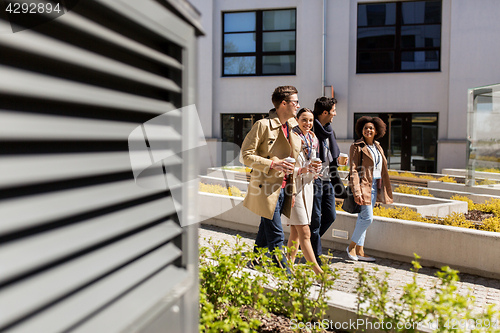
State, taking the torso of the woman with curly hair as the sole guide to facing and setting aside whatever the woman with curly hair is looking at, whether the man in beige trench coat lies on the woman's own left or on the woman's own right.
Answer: on the woman's own right

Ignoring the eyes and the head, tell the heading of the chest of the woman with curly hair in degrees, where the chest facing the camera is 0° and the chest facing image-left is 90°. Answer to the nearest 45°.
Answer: approximately 315°

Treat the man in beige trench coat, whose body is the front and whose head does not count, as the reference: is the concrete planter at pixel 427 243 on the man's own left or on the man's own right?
on the man's own left

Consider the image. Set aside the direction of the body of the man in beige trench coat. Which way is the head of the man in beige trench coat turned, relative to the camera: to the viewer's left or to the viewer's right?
to the viewer's right

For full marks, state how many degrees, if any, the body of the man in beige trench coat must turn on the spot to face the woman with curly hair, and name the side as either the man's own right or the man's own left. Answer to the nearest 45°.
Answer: approximately 90° to the man's own left

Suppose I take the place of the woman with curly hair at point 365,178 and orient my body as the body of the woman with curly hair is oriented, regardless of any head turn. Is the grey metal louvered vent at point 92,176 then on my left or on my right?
on my right

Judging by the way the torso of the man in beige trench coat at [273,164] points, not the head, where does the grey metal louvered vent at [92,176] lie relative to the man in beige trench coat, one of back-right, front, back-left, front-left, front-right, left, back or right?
front-right
